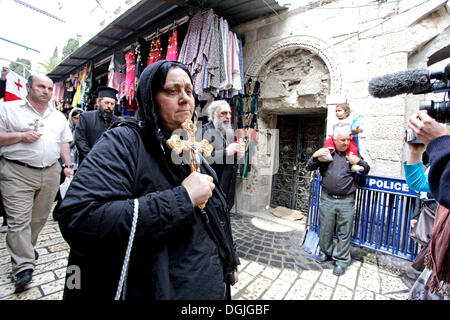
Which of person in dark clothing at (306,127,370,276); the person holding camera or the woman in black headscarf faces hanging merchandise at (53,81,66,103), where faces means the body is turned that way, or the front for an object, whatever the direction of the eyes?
the person holding camera

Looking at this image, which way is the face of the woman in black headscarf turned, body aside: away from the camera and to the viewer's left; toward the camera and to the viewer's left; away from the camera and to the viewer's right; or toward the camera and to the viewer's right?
toward the camera and to the viewer's right

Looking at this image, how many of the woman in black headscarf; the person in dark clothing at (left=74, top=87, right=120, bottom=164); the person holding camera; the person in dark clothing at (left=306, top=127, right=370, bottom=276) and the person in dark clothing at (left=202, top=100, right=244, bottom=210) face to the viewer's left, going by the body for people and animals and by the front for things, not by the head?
1

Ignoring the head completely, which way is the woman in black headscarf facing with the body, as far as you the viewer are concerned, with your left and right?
facing the viewer and to the right of the viewer

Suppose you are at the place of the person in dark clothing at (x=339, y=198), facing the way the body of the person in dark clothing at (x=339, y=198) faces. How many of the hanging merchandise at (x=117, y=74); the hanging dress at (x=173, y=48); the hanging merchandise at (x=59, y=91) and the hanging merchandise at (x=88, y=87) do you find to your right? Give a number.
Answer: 4

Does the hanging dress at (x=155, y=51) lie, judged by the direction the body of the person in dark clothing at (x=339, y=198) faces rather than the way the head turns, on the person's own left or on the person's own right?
on the person's own right

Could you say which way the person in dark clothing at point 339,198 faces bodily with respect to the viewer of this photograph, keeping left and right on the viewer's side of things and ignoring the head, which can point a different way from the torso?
facing the viewer

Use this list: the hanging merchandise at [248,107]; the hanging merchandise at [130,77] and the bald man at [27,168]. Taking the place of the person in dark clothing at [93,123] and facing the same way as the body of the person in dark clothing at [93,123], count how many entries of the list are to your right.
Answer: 1

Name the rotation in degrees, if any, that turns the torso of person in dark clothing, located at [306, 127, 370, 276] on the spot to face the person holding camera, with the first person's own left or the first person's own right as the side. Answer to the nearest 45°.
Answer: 0° — they already face them

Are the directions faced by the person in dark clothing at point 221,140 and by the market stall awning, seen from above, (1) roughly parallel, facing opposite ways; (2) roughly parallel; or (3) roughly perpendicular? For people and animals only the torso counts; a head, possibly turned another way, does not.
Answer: roughly perpendicular

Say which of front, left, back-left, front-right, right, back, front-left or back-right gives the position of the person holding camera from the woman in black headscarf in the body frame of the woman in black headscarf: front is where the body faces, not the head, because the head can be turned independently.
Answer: front-left

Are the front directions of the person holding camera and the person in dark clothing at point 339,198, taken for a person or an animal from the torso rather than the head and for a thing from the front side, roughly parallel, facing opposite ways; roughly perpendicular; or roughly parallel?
roughly perpendicular

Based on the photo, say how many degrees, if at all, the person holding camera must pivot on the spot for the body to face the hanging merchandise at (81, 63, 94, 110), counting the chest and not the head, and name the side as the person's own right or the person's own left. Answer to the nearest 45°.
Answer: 0° — they already face it

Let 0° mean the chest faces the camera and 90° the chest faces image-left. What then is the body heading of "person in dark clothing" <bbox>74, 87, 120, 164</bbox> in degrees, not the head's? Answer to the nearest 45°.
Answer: approximately 315°

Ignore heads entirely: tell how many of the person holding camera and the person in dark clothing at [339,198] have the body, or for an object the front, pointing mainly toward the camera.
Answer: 1
